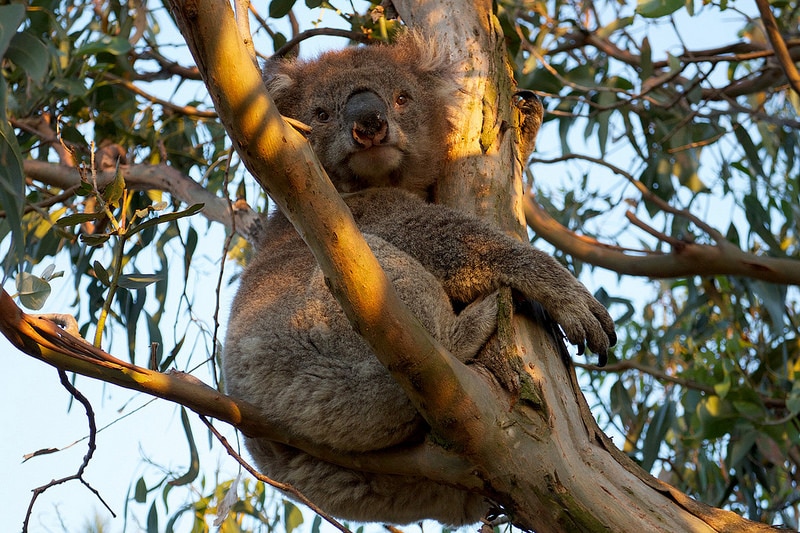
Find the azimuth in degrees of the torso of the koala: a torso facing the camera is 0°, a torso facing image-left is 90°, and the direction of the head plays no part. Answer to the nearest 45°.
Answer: approximately 315°
